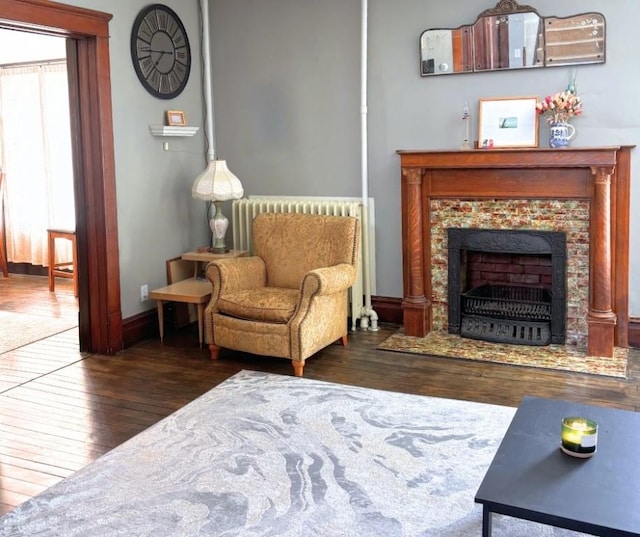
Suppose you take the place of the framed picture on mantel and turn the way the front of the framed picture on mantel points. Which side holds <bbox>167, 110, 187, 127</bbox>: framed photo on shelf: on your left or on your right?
on your right

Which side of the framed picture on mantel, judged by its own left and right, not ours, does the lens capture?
front

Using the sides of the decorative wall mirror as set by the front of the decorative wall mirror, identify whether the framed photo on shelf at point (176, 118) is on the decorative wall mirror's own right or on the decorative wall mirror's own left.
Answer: on the decorative wall mirror's own right

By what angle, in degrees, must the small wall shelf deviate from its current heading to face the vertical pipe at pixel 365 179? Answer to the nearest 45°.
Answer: approximately 45° to its left

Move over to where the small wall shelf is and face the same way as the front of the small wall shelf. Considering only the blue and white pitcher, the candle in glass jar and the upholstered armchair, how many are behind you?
0

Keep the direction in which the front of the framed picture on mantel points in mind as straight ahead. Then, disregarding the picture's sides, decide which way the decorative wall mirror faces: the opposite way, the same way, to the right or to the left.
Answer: the same way

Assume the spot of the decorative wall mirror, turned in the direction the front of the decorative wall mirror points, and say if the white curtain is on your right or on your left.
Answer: on your right

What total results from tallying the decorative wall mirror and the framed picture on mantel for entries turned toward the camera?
2

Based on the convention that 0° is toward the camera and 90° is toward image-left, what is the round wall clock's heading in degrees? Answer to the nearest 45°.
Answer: approximately 315°

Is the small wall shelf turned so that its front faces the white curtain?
no

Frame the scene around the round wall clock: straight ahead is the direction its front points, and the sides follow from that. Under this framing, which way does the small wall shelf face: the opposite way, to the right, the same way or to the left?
the same way

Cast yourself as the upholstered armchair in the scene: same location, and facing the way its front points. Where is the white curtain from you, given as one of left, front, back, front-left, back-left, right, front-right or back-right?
right

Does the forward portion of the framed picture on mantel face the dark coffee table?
yes

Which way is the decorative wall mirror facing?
toward the camera

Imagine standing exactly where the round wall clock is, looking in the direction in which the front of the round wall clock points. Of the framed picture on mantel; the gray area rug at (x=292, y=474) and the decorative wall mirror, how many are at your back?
0

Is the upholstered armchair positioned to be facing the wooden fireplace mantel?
no

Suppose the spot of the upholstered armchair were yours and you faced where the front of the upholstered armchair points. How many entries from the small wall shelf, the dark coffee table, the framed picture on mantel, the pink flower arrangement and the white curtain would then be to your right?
2

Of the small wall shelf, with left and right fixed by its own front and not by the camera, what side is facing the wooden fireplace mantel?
front

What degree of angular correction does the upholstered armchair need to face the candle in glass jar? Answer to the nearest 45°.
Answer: approximately 45° to its left

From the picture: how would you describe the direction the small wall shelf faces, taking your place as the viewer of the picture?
facing the viewer and to the right of the viewer
